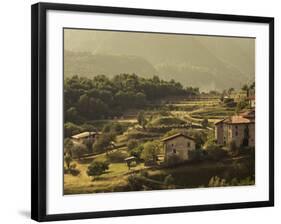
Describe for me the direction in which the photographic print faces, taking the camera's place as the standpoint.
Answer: facing the viewer and to the right of the viewer
